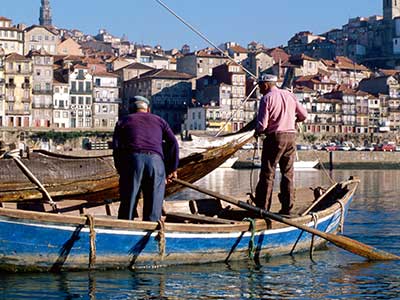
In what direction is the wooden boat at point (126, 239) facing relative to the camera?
to the viewer's right

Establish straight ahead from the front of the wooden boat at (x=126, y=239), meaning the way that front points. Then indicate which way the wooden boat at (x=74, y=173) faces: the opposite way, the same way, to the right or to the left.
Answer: the same way

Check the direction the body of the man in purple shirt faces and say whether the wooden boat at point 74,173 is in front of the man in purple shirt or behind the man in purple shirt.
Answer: in front

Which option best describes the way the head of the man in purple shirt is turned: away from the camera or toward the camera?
away from the camera

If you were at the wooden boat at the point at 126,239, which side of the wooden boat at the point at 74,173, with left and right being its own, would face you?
right

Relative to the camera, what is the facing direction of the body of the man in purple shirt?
away from the camera

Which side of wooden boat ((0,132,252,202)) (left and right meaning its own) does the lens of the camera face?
right

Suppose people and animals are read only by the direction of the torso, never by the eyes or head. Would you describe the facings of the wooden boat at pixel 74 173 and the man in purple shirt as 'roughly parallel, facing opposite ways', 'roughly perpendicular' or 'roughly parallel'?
roughly perpendicular
